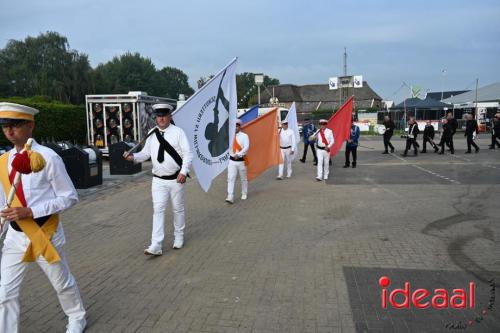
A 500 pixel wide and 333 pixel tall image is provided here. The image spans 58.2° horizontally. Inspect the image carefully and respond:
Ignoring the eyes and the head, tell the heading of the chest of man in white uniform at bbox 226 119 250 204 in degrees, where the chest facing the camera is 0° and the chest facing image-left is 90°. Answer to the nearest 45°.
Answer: approximately 45°

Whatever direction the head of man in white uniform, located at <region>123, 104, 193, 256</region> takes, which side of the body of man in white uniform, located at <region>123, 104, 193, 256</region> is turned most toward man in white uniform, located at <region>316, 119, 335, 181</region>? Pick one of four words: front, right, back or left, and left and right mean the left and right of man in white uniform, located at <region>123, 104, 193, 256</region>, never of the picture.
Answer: back

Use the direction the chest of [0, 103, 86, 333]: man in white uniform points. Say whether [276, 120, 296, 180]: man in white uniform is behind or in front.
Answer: behind

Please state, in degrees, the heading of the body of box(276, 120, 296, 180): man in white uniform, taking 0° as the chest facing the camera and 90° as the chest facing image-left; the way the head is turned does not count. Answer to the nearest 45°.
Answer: approximately 45°

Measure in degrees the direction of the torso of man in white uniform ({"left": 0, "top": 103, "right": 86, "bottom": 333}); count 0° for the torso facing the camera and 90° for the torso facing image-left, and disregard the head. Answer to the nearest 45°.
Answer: approximately 45°

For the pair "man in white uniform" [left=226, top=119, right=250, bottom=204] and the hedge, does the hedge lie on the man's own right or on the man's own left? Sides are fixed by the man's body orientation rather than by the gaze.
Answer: on the man's own right

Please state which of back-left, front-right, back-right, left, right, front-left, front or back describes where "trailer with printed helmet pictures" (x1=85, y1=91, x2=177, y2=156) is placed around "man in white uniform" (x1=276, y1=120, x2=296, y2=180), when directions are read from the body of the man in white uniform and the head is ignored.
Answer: right

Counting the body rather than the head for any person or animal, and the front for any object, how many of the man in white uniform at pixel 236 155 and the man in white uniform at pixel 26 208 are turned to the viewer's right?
0

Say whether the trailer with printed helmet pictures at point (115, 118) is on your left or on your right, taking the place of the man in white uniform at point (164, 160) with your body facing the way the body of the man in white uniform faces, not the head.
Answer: on your right

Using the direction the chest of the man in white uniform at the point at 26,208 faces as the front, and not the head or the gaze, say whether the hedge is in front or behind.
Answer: behind

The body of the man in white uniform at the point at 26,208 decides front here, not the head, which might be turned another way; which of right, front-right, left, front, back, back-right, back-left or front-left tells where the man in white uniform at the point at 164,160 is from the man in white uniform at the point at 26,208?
back
